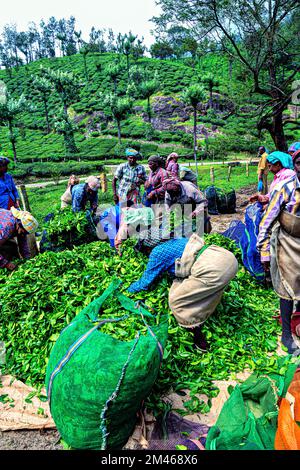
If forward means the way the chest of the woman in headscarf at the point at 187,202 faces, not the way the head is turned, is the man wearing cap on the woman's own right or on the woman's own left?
on the woman's own right

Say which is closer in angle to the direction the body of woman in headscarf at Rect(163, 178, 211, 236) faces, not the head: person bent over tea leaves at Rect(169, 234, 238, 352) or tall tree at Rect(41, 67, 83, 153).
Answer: the person bent over tea leaves

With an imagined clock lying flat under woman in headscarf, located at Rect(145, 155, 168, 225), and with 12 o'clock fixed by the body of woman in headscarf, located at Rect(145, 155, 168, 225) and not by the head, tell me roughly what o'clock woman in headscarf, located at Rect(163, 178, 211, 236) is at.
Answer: woman in headscarf, located at Rect(163, 178, 211, 236) is roughly at 10 o'clock from woman in headscarf, located at Rect(145, 155, 168, 225).

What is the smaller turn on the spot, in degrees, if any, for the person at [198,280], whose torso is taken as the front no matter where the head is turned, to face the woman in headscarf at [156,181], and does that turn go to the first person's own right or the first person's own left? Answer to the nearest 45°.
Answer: approximately 90° to the first person's own right

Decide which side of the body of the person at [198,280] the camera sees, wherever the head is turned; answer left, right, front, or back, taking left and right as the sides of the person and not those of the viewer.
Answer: left

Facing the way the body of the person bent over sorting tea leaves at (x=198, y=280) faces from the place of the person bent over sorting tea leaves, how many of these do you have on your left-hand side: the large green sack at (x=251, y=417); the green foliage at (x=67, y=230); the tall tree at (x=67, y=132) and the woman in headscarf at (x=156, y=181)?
1

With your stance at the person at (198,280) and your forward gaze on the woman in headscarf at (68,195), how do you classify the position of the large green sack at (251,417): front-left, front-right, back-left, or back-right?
back-left

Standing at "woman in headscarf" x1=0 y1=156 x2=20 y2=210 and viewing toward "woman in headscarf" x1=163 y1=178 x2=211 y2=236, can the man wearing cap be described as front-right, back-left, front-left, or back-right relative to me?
front-left

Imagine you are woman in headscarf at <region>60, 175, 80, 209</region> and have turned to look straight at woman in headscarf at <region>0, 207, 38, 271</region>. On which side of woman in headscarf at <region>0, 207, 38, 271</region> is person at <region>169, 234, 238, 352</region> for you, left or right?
left

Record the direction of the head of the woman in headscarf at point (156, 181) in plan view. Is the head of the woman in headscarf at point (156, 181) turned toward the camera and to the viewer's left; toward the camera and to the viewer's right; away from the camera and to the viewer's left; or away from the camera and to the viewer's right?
toward the camera and to the viewer's left

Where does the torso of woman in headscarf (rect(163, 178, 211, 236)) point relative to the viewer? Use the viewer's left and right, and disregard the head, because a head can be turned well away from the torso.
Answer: facing the viewer and to the left of the viewer
